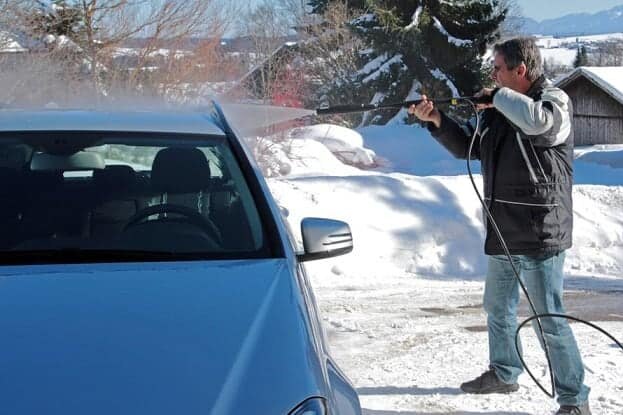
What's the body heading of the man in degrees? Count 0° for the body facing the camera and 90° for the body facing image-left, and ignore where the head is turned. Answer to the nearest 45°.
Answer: approximately 90°

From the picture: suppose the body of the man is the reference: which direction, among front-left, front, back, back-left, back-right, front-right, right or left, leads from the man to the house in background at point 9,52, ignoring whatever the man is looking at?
front-right

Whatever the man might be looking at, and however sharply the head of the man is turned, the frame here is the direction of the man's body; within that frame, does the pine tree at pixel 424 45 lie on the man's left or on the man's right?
on the man's right

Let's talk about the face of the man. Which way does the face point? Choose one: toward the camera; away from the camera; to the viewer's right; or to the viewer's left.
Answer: to the viewer's left

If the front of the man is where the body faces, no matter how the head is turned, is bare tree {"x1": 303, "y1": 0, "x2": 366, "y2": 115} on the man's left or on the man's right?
on the man's right

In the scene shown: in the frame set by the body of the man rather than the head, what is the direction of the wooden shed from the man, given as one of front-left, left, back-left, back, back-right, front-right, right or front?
right
